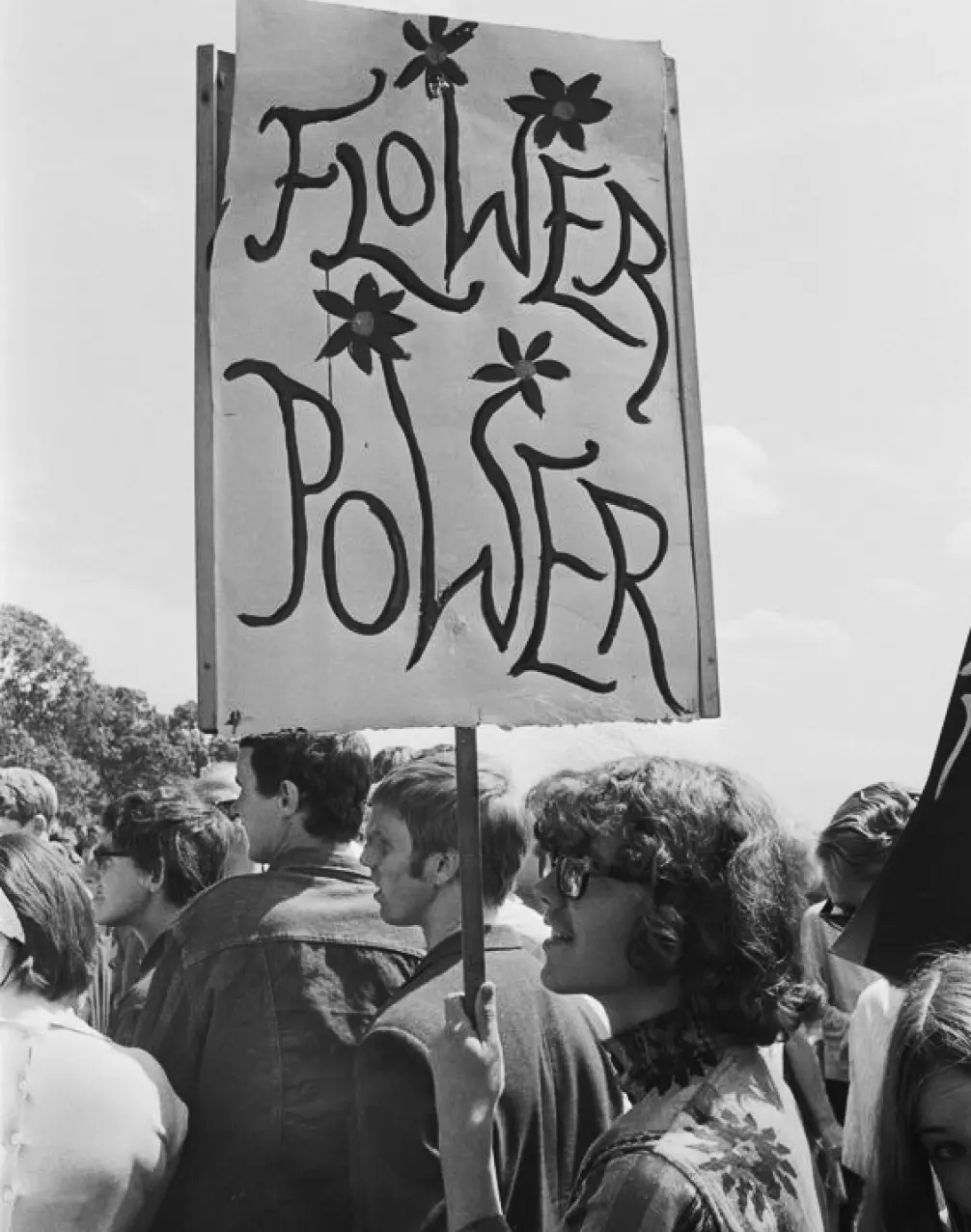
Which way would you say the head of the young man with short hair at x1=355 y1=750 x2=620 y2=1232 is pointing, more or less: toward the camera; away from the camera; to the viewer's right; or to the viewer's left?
to the viewer's left

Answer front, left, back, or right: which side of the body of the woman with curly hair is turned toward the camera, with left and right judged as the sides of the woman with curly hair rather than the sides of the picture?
left

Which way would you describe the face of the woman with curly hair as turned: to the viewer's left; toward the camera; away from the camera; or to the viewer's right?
to the viewer's left

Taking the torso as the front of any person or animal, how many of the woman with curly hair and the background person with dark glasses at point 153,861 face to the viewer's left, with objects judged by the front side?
2

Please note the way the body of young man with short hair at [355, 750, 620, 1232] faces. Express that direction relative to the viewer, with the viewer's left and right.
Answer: facing away from the viewer and to the left of the viewer

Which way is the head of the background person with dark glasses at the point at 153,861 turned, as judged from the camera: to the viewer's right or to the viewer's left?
to the viewer's left

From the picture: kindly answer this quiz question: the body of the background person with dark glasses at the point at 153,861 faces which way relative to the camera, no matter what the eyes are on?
to the viewer's left

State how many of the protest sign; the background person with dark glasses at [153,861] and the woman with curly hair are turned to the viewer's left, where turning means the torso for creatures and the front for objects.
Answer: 2

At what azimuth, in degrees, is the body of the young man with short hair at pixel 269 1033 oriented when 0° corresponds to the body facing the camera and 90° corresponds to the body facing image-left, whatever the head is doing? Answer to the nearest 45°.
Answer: approximately 135°

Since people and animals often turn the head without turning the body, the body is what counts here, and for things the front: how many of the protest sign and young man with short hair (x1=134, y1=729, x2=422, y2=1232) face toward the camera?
1

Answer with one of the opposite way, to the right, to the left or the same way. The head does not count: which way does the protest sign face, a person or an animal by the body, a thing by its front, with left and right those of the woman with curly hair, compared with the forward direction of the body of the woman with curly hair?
to the left

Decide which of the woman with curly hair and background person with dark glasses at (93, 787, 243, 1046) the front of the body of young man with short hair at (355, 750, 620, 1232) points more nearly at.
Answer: the background person with dark glasses
